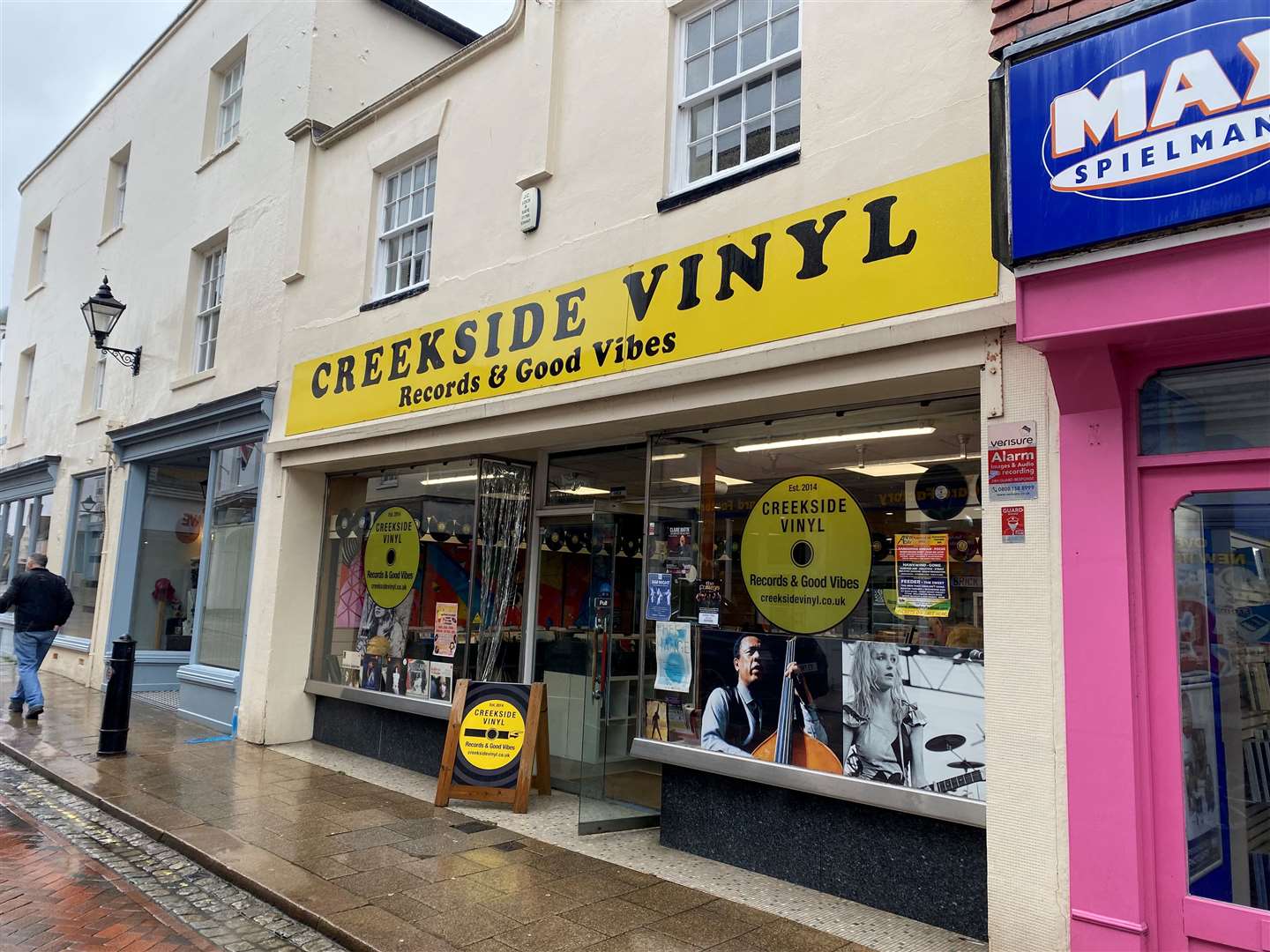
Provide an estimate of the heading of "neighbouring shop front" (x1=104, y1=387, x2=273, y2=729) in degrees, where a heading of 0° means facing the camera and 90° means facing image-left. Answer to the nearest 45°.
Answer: approximately 45°

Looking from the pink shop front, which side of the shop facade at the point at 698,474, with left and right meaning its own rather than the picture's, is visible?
left

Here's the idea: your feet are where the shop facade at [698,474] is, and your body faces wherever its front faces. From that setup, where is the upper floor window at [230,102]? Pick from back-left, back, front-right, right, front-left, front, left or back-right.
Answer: right

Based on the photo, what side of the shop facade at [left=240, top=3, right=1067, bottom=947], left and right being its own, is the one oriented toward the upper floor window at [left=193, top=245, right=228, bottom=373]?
right

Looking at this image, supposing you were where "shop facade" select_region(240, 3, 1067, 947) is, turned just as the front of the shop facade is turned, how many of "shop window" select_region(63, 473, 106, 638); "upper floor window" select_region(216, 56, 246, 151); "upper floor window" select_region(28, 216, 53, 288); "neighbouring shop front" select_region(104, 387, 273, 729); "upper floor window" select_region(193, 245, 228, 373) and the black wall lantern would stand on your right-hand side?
6

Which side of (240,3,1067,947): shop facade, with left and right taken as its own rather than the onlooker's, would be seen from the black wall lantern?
right

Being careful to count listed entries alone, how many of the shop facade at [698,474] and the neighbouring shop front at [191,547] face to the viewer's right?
0

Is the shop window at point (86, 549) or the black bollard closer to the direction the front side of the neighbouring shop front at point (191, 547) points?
the black bollard

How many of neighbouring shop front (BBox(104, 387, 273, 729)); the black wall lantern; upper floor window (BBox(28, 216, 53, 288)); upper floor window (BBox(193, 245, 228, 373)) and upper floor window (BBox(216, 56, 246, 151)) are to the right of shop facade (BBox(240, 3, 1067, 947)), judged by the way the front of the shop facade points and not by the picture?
5

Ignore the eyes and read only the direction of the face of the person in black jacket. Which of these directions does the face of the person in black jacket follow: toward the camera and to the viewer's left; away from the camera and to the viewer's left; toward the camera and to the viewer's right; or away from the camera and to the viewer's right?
away from the camera and to the viewer's left

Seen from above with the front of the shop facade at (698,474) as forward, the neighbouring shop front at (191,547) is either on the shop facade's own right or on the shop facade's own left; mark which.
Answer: on the shop facade's own right

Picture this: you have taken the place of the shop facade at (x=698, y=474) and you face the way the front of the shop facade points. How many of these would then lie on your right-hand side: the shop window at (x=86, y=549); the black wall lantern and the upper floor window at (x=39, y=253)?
3

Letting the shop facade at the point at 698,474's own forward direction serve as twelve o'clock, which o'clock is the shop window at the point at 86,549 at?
The shop window is roughly at 3 o'clock from the shop facade.

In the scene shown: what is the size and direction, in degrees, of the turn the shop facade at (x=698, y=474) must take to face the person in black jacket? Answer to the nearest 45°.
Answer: approximately 90° to its right
